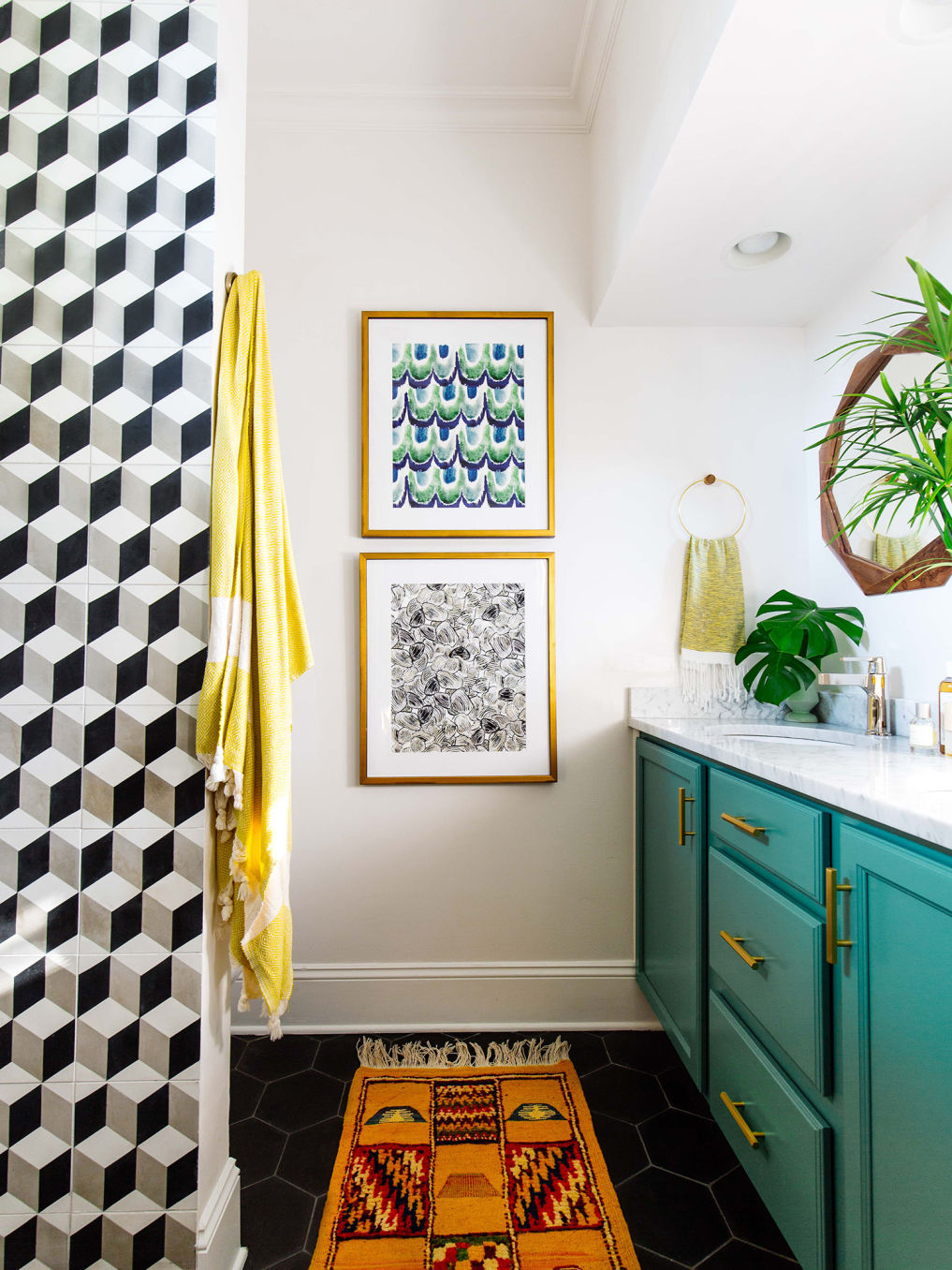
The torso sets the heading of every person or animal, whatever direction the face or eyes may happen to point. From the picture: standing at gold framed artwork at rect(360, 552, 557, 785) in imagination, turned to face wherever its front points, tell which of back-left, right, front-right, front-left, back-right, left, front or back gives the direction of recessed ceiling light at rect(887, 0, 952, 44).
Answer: front-left

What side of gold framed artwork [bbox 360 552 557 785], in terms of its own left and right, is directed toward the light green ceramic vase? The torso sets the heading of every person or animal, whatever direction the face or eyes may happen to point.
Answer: left

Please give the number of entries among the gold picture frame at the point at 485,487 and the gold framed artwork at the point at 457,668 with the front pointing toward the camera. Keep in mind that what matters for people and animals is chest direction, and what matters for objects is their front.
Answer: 2

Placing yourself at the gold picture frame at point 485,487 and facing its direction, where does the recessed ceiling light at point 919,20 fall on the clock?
The recessed ceiling light is roughly at 11 o'clock from the gold picture frame.

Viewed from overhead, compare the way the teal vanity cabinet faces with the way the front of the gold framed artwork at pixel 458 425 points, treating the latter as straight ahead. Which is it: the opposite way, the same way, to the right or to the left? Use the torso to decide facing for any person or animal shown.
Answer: to the right

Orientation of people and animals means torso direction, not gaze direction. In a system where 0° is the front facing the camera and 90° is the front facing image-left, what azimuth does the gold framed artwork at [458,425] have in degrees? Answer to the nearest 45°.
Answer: approximately 0°

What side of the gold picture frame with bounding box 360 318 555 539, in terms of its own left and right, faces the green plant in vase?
left

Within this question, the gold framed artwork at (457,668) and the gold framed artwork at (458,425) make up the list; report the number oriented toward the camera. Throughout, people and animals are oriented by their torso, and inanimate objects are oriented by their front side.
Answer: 2

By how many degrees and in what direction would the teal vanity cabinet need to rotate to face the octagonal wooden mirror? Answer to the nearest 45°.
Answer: approximately 135° to its right

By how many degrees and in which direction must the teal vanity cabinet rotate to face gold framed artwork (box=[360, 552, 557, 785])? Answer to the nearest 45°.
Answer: approximately 90° to its right

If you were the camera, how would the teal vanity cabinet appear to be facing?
facing the viewer and to the left of the viewer

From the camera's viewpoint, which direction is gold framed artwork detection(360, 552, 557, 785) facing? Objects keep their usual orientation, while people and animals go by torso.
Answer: toward the camera
